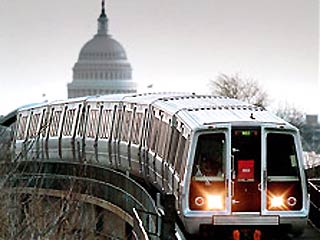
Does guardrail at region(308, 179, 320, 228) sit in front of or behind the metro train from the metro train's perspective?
in front

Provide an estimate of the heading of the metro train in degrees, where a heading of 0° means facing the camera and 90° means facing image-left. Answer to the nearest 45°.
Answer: approximately 0°
